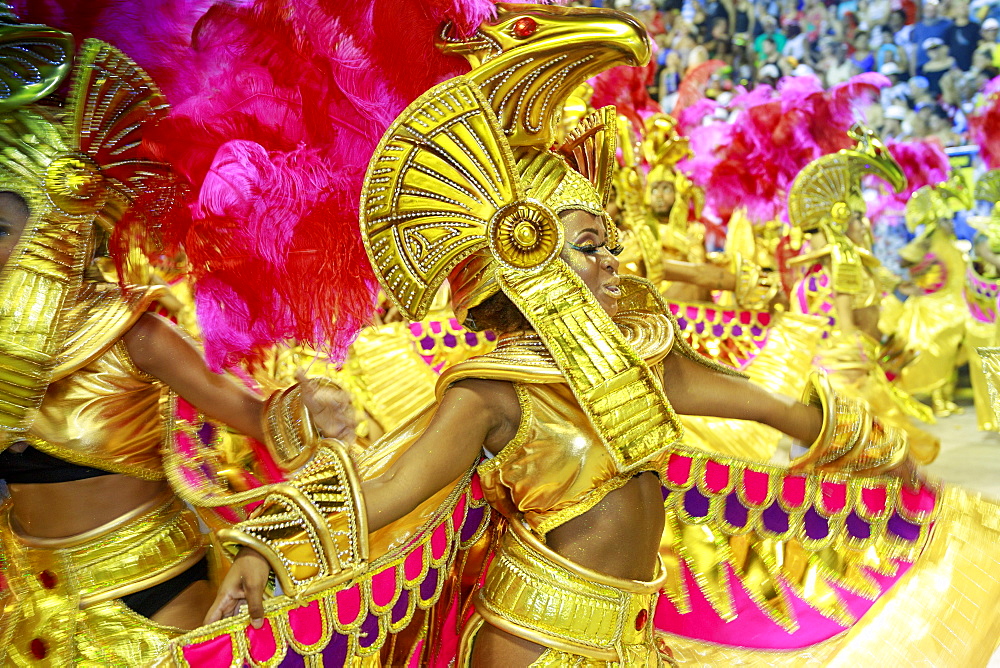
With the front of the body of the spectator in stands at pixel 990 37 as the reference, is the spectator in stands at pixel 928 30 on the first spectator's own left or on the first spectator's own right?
on the first spectator's own right

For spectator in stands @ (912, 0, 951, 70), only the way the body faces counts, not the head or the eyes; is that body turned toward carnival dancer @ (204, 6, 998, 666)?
yes

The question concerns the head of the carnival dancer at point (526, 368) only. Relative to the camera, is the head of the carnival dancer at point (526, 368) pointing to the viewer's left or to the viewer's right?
to the viewer's right

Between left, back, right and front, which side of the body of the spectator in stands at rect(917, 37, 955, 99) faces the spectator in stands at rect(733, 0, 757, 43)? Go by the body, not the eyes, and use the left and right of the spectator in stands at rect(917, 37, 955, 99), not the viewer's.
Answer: right

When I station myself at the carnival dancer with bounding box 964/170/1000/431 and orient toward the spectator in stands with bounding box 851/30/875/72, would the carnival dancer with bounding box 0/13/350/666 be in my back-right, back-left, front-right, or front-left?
back-left

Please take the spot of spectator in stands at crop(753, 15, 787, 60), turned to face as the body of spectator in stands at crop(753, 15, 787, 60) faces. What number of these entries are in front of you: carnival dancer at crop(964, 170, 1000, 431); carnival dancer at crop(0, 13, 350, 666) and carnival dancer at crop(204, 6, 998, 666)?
3

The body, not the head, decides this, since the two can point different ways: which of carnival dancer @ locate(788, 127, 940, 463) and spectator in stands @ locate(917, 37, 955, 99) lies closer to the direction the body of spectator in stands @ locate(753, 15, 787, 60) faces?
the carnival dancer
